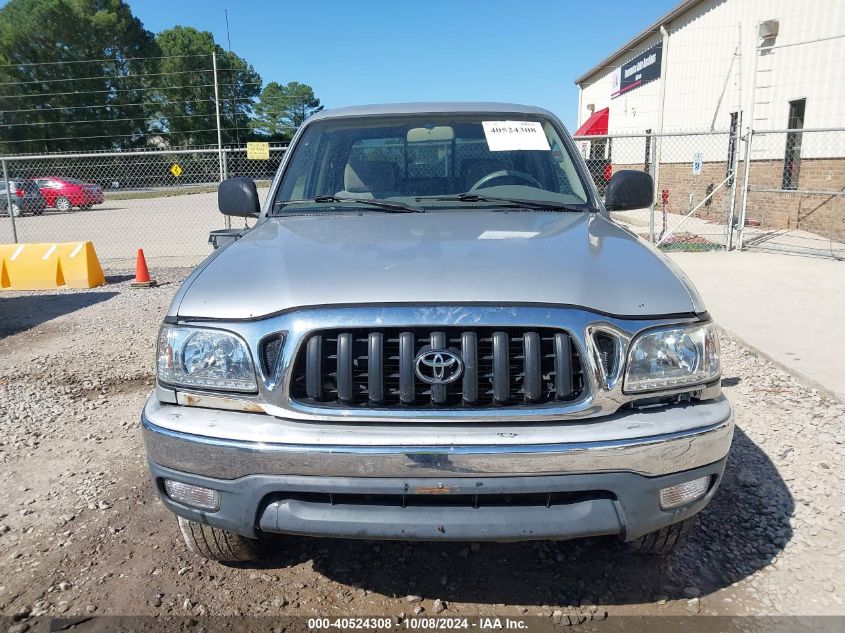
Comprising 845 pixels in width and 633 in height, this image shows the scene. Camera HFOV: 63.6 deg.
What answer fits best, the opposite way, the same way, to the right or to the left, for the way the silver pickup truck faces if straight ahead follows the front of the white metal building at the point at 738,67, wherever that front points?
to the left

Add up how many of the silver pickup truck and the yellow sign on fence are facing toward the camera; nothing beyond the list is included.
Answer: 2

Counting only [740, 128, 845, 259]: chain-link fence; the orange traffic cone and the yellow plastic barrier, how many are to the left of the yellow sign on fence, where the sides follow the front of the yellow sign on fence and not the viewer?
1

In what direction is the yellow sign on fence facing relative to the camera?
toward the camera

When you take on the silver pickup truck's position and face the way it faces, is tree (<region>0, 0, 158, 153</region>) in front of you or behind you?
behind

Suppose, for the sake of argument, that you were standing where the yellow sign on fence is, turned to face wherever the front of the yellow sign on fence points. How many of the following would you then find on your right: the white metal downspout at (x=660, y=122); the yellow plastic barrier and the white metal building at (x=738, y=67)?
1

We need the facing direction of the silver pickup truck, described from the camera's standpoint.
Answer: facing the viewer

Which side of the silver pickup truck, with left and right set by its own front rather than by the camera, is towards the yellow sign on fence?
back

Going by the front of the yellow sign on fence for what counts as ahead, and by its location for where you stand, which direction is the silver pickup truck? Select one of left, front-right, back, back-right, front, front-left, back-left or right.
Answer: front

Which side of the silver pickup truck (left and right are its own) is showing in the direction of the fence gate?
back

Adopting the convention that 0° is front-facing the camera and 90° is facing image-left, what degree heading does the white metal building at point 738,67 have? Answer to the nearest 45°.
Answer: approximately 45°

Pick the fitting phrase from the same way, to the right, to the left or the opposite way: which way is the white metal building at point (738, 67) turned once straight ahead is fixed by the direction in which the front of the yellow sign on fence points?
to the right

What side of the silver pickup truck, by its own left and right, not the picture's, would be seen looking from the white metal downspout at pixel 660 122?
back

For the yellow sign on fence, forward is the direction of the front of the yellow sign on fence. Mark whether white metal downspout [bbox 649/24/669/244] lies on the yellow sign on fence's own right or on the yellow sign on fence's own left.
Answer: on the yellow sign on fence's own left

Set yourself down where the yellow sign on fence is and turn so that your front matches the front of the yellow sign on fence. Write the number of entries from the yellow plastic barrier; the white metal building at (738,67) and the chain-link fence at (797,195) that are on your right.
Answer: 1
